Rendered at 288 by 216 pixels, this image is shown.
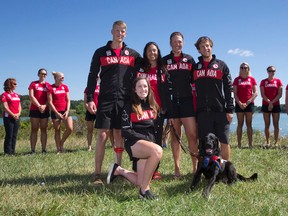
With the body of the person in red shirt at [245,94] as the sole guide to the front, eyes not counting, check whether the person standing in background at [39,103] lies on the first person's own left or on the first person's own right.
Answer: on the first person's own right

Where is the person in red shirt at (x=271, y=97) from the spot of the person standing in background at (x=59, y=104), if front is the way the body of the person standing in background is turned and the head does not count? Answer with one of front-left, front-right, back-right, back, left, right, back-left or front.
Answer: left

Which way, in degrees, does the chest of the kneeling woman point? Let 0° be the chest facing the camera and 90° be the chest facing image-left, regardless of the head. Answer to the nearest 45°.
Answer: approximately 315°

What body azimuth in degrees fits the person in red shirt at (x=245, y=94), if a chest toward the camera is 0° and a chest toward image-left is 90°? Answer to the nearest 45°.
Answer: approximately 0°

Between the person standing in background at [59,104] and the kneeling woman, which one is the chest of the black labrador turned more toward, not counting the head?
the kneeling woman

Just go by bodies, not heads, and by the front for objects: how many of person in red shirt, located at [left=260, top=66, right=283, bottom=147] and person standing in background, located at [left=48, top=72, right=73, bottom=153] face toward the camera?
2

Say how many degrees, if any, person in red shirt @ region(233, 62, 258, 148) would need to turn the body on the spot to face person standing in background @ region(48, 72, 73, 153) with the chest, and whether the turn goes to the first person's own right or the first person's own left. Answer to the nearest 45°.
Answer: approximately 90° to the first person's own right

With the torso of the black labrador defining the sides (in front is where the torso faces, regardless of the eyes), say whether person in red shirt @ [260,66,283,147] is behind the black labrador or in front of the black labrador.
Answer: behind
